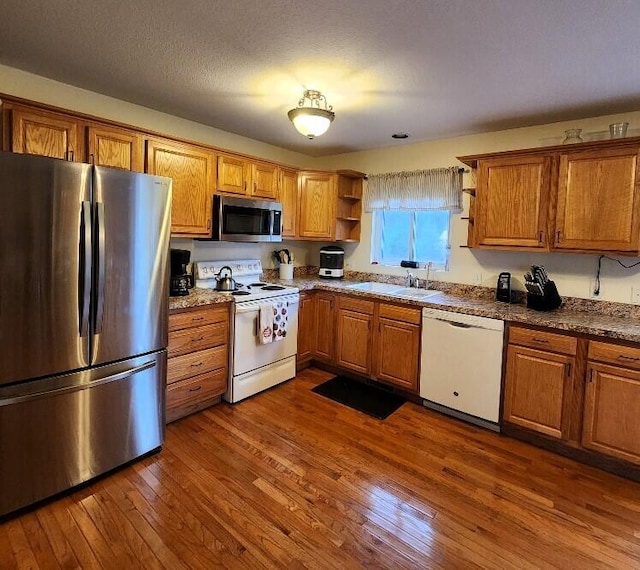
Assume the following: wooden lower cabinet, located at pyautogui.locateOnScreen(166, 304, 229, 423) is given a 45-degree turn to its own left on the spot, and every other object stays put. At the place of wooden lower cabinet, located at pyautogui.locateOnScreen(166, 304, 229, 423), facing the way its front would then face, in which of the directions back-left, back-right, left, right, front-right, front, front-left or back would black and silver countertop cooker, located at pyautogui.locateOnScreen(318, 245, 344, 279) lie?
front-left

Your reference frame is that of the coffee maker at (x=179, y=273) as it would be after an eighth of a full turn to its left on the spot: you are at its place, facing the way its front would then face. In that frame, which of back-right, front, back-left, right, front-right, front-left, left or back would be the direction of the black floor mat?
front

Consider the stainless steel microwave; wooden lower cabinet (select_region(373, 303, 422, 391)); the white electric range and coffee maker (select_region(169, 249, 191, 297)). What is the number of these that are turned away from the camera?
0

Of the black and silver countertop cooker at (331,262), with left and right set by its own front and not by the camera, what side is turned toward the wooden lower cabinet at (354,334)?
front

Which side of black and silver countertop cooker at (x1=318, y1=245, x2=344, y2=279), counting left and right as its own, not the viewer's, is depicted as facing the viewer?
front

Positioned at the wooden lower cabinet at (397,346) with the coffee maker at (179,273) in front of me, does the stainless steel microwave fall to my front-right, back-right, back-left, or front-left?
front-right

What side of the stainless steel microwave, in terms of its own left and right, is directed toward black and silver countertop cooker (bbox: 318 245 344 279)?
left

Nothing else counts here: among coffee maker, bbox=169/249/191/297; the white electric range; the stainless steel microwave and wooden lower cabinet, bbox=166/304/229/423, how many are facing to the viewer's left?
0

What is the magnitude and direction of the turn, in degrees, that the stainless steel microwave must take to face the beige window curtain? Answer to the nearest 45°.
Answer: approximately 45° to its left

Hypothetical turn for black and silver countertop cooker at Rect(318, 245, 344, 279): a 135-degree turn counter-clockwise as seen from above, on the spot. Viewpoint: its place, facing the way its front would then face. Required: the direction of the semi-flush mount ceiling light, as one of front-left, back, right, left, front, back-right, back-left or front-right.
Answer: back-right

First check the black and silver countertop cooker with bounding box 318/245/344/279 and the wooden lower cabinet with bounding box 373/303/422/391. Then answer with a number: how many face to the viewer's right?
0

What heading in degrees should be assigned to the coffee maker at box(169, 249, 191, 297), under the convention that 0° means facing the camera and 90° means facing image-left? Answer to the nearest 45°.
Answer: approximately 315°
